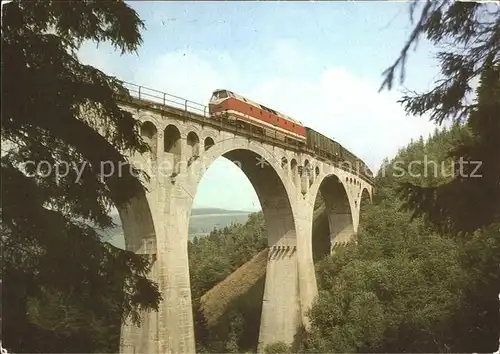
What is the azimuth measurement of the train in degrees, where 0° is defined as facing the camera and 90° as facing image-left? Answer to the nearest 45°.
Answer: approximately 45°

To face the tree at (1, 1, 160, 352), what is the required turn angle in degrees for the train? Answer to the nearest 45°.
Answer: approximately 45° to its left

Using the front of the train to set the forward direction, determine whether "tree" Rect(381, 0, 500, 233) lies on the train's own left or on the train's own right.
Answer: on the train's own left
